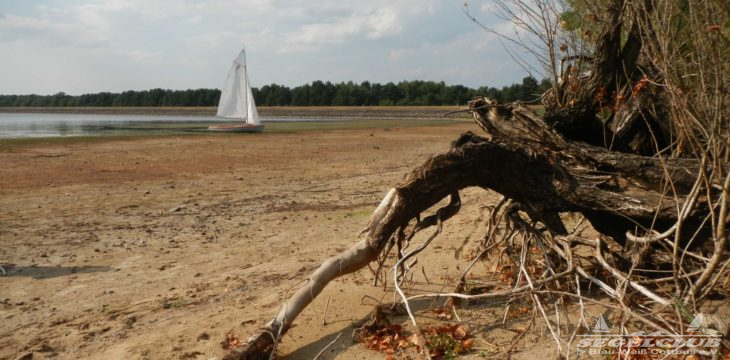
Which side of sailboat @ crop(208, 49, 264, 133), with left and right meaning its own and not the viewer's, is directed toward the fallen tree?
right

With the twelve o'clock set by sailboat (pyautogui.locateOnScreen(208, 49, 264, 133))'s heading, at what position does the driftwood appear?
The driftwood is roughly at 3 o'clock from the sailboat.

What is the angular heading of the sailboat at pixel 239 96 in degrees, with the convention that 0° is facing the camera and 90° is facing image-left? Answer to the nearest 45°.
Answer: approximately 270°
